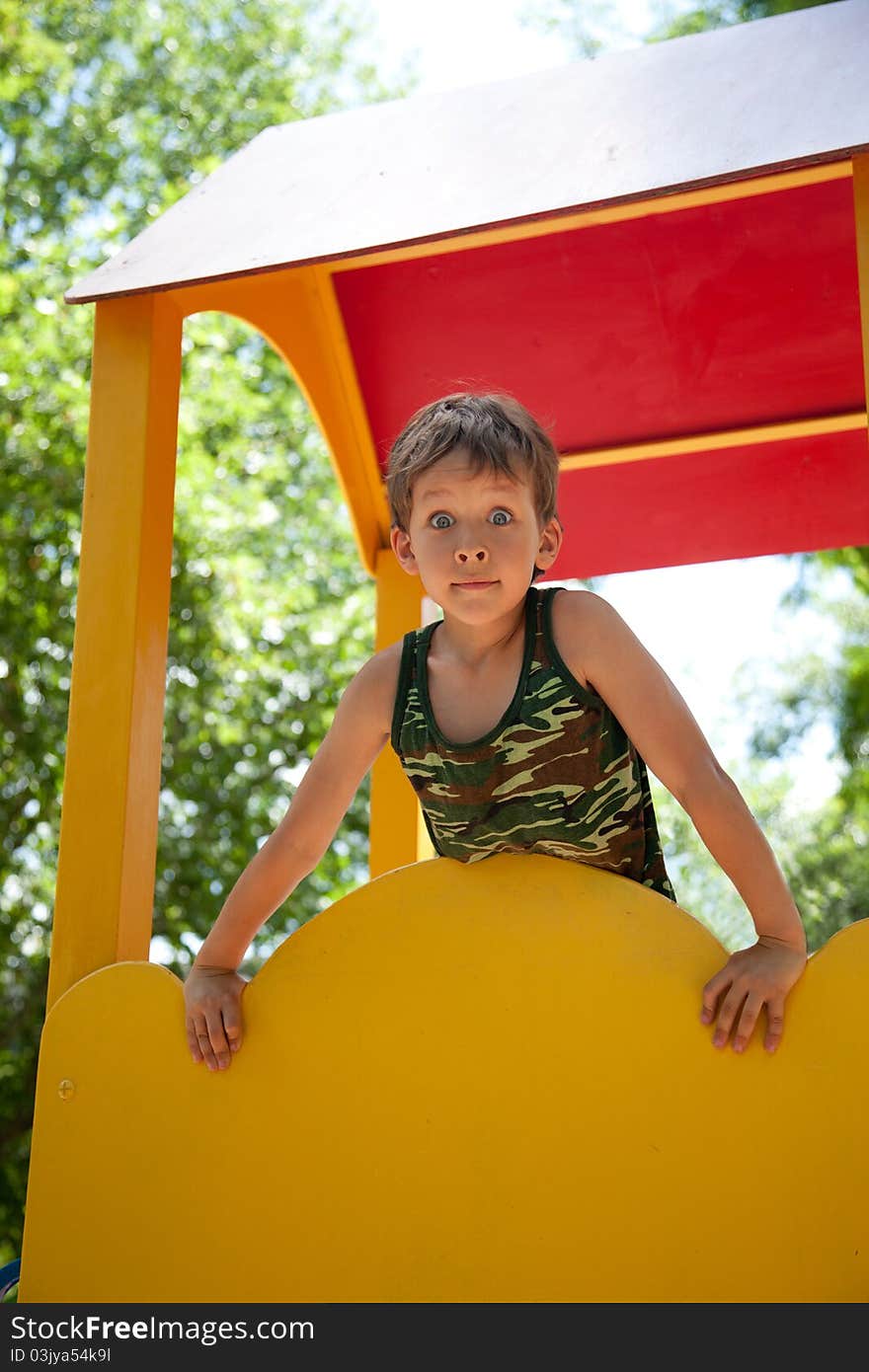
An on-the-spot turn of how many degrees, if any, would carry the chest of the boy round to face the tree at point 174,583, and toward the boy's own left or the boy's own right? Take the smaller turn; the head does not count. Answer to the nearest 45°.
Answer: approximately 180°

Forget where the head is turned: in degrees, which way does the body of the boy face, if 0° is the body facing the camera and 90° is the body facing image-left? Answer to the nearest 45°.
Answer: approximately 0°
